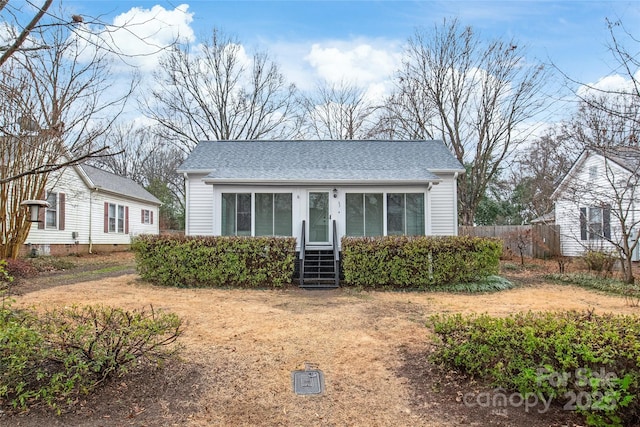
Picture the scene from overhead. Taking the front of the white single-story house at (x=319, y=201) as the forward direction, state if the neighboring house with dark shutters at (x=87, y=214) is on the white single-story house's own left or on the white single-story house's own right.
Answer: on the white single-story house's own right

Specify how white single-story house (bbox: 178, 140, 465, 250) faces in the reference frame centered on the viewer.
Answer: facing the viewer

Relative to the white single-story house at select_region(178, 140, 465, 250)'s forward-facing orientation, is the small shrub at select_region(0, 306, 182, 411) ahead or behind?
ahead

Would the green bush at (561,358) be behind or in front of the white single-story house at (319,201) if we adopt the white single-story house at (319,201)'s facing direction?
in front

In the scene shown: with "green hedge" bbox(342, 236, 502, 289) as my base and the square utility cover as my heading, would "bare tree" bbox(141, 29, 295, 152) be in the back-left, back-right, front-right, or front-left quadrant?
back-right

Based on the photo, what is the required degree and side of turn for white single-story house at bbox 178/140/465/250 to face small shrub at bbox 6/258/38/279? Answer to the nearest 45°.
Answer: approximately 90° to its right

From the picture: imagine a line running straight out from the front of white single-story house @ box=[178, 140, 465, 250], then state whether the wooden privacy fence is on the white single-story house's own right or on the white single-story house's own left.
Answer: on the white single-story house's own left

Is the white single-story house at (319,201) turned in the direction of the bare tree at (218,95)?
no

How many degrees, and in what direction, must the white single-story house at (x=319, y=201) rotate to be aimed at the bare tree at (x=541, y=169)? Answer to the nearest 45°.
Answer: approximately 135° to its left

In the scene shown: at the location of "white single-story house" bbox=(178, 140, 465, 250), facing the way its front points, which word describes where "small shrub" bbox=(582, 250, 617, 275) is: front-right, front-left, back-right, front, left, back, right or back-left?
left

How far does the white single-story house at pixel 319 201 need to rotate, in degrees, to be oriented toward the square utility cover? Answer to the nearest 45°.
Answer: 0° — it already faces it

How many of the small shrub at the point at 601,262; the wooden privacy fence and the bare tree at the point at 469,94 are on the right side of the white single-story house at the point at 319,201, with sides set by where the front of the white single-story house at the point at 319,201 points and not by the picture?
0

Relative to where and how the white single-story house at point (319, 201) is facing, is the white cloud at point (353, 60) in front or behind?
behind
